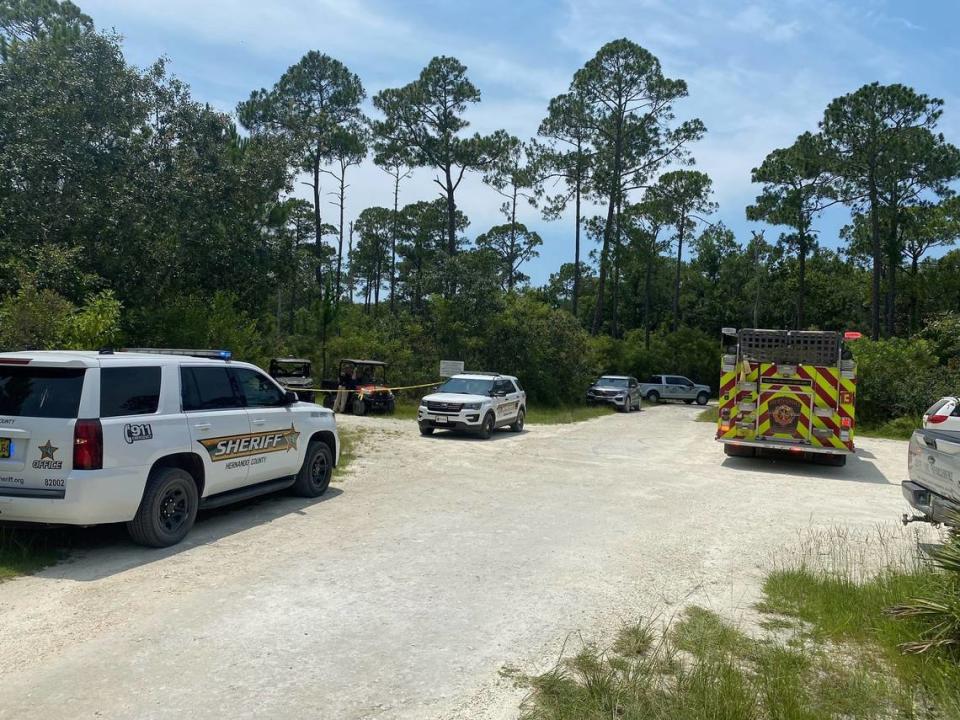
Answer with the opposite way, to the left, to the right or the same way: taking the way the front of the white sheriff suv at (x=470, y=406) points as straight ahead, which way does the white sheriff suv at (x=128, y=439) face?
the opposite way

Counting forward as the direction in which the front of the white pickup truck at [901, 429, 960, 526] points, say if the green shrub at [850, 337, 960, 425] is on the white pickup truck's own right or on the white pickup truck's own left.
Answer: on the white pickup truck's own left

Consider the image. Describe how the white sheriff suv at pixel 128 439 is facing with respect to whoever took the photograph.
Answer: facing away from the viewer and to the right of the viewer

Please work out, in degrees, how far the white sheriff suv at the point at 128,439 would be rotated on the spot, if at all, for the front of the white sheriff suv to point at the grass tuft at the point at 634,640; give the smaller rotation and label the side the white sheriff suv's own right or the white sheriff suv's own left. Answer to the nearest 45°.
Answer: approximately 90° to the white sheriff suv's own right

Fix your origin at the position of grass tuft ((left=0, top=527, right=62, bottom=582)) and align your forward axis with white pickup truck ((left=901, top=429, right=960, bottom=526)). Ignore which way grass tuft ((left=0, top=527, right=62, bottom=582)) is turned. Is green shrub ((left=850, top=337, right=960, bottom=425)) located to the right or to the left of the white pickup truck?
left

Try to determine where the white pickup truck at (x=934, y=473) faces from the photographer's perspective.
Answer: facing away from the viewer and to the right of the viewer

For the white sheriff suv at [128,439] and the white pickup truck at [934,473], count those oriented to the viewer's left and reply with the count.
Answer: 0

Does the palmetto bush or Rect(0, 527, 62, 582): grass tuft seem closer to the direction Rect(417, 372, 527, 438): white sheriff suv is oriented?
the grass tuft

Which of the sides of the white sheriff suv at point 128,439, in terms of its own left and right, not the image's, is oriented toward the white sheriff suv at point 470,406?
front

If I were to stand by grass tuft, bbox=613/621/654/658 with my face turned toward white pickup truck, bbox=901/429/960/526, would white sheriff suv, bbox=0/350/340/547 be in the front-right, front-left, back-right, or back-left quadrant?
back-left

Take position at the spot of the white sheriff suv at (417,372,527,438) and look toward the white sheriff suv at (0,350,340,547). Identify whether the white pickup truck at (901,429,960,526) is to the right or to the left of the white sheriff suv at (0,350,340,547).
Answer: left

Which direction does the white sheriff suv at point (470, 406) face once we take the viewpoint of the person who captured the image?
facing the viewer and to the left of the viewer

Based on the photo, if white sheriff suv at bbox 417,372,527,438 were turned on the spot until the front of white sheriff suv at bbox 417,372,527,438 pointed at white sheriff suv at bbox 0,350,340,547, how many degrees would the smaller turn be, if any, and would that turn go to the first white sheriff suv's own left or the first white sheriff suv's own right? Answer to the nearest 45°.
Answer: approximately 45° to the first white sheriff suv's own left
